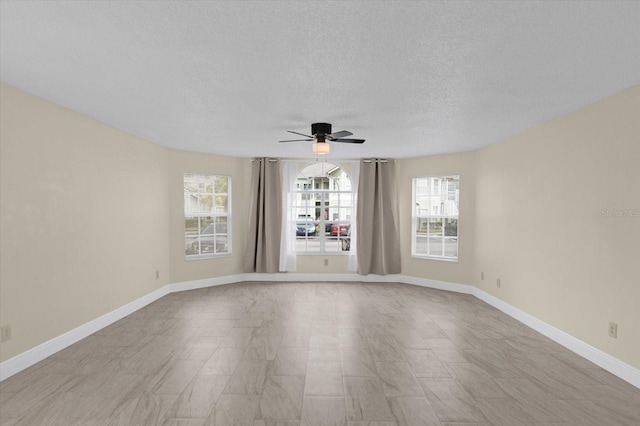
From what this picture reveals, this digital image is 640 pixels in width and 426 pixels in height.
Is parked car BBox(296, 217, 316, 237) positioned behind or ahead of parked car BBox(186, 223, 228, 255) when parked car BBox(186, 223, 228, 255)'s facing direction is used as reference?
behind

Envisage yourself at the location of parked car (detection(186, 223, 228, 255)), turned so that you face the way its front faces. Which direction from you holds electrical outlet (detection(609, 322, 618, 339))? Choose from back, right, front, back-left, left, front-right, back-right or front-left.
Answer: back-left

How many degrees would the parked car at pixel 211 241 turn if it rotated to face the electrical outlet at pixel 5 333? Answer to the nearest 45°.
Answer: approximately 45° to its left

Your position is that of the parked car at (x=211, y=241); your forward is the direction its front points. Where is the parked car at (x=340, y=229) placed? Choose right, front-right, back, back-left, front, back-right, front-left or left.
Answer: back

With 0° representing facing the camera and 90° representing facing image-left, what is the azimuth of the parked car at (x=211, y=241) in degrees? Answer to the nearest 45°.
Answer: approximately 90°
